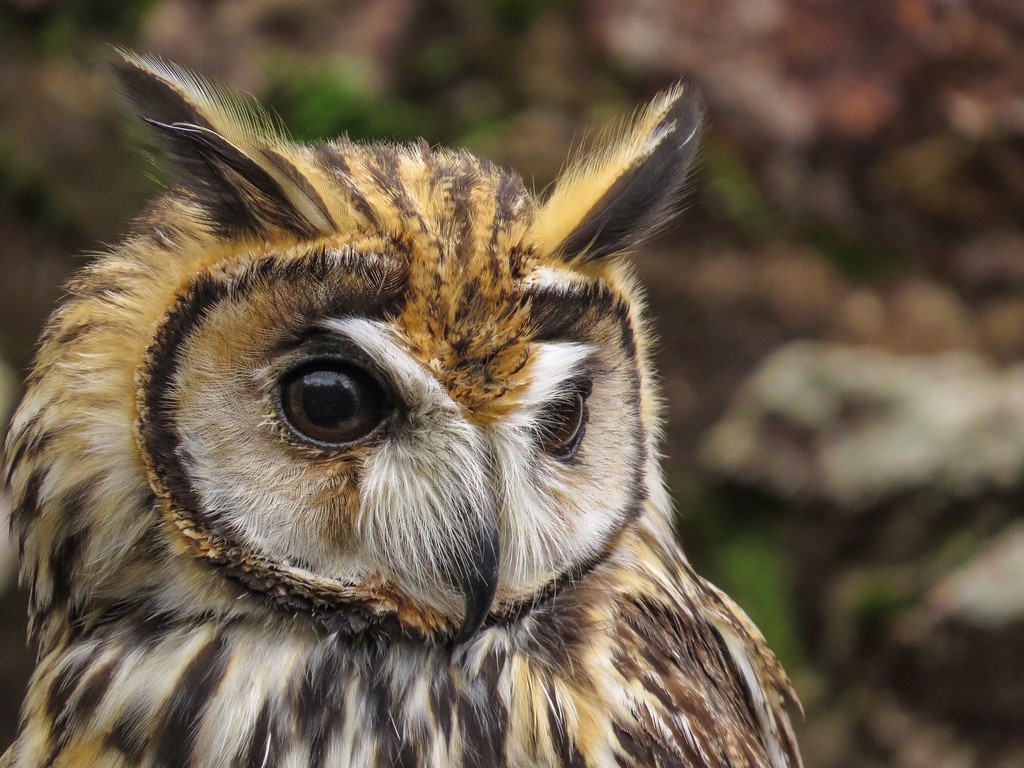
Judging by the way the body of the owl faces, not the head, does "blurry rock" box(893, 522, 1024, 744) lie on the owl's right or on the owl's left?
on the owl's left

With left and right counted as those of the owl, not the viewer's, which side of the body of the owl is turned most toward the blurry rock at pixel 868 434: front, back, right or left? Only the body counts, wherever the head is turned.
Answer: back

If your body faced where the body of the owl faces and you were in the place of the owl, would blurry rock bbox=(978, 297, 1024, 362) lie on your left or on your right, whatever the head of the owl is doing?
on your left
